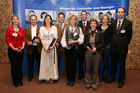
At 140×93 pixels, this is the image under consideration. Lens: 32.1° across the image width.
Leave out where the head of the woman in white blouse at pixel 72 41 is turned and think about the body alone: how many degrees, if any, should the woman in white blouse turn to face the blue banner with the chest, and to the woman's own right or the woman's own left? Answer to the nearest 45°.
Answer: approximately 180°

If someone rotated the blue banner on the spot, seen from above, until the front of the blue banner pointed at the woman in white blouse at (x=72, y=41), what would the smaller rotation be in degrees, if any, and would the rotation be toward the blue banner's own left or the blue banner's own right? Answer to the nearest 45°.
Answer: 0° — it already faces them

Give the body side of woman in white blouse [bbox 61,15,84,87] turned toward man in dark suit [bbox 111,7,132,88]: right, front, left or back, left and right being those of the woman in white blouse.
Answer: left

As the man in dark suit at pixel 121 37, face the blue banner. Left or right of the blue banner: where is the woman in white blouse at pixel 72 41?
left

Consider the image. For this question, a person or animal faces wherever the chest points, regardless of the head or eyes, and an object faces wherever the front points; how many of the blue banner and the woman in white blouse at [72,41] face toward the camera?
2

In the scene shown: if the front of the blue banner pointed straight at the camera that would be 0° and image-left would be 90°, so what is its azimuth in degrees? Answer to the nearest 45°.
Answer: approximately 0°
